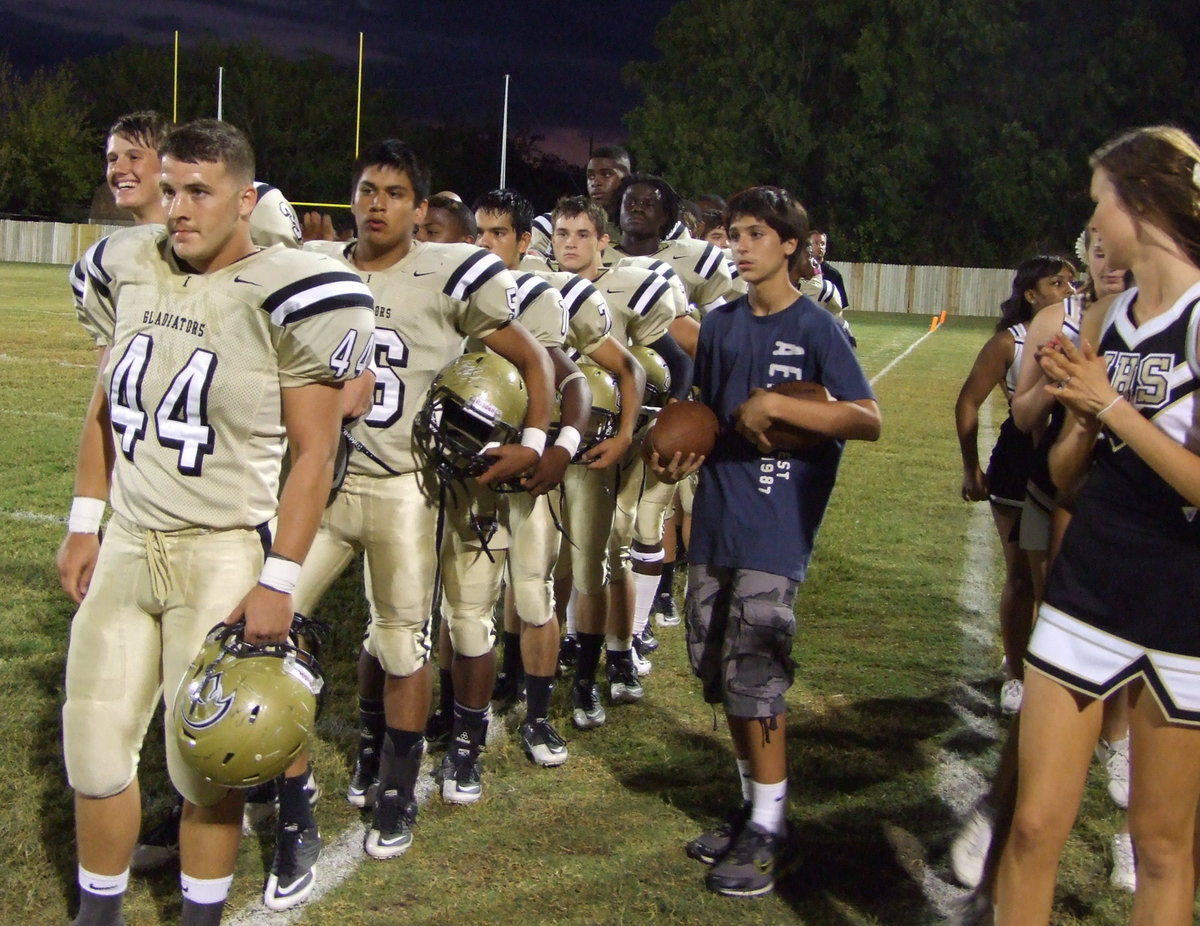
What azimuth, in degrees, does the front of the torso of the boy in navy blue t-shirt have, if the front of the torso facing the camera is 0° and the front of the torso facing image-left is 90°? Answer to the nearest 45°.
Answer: approximately 45°

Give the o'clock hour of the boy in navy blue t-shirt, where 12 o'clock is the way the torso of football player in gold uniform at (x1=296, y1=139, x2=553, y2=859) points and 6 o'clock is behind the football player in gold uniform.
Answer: The boy in navy blue t-shirt is roughly at 8 o'clock from the football player in gold uniform.

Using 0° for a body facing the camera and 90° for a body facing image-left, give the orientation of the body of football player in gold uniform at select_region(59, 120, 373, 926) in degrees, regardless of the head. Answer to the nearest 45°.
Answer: approximately 45°

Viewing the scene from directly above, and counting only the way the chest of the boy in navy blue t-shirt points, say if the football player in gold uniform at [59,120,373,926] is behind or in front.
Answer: in front

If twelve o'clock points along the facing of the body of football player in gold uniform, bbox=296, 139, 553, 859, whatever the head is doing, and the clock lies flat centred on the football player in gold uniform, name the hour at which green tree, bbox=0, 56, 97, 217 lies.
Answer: The green tree is roughly at 4 o'clock from the football player in gold uniform.

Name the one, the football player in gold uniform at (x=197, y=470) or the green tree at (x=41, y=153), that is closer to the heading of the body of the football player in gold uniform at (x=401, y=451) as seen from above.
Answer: the football player in gold uniform

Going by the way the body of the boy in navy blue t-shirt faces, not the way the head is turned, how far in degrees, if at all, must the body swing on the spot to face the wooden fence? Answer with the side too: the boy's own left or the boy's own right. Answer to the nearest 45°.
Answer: approximately 135° to the boy's own right

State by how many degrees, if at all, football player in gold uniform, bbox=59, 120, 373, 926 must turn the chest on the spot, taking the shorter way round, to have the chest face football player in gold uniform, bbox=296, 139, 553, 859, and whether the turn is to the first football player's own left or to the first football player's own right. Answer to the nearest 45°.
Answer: approximately 180°

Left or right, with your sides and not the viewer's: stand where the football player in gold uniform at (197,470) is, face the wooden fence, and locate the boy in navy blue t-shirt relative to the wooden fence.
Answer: right

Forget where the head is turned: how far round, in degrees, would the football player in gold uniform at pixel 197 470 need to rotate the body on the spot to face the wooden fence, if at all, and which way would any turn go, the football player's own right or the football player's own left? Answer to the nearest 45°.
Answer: approximately 180°
